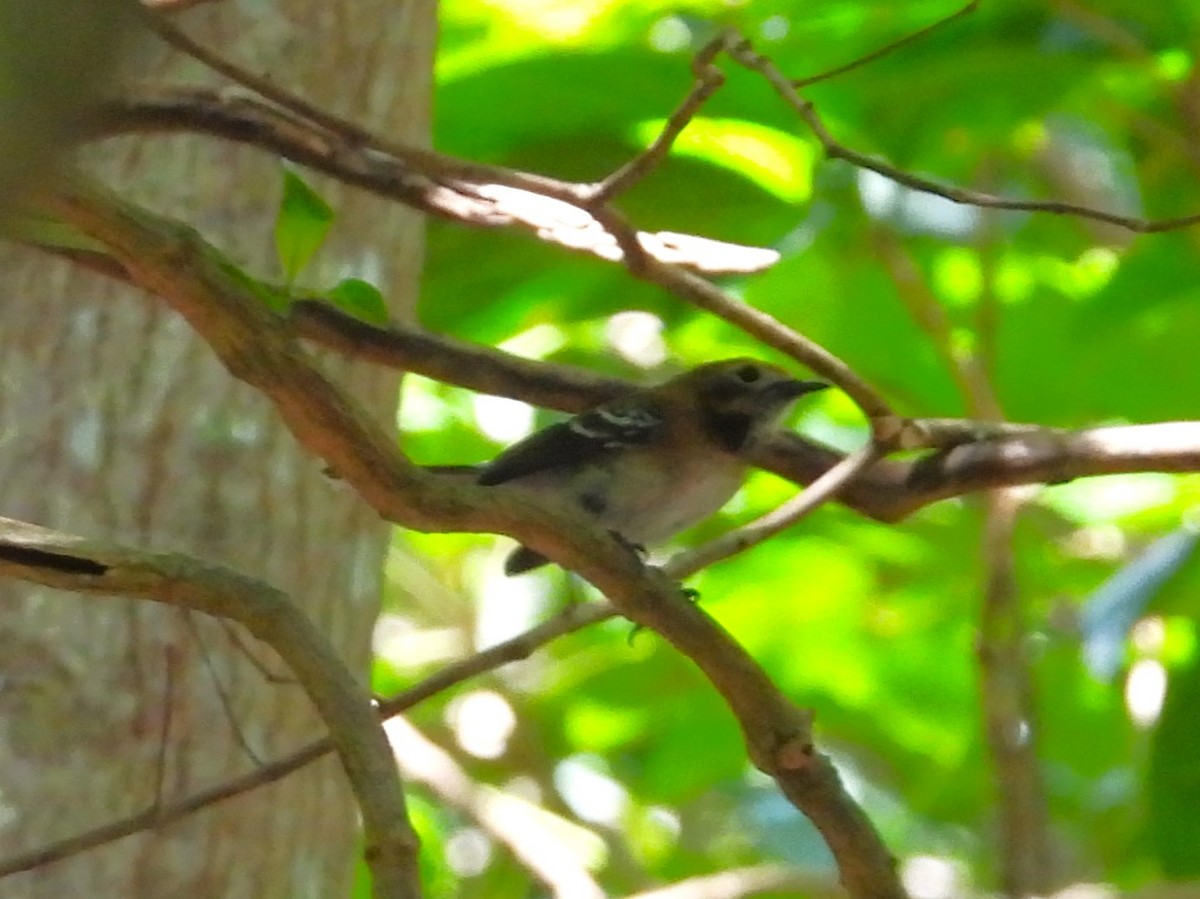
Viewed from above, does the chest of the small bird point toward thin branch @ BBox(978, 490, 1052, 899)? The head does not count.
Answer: yes

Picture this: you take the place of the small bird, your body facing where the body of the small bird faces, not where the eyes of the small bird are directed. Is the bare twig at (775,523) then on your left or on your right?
on your left

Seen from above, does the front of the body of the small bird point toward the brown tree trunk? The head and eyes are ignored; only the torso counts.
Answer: no

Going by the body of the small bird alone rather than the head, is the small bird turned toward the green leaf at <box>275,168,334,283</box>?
no

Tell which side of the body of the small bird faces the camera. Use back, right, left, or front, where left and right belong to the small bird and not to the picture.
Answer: right

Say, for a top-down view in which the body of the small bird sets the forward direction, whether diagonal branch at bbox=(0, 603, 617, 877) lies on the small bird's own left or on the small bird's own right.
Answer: on the small bird's own right
